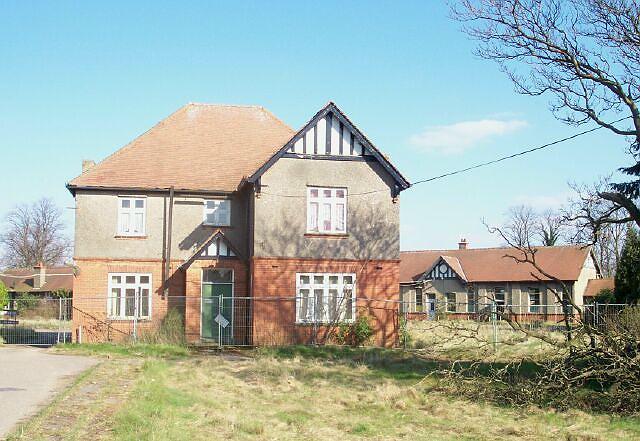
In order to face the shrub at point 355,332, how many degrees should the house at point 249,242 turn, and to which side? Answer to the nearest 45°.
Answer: approximately 90° to its left

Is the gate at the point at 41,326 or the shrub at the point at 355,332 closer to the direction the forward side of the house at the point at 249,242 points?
the shrub

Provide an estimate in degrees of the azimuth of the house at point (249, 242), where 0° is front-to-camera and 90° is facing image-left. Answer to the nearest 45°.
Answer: approximately 0°
